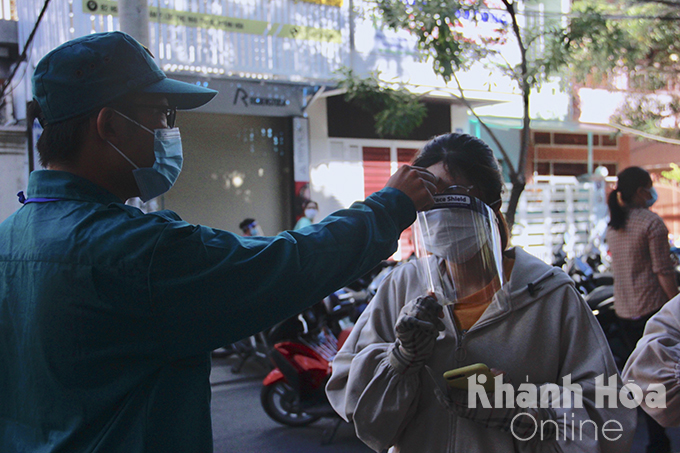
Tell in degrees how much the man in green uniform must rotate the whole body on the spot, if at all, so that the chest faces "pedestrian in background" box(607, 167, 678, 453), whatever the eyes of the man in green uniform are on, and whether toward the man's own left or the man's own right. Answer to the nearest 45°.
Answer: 0° — they already face them

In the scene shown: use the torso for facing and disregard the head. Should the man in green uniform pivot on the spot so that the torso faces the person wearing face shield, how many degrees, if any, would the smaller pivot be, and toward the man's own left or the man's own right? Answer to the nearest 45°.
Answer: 0° — they already face them

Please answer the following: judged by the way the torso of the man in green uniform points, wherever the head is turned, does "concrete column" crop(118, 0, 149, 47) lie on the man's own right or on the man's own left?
on the man's own left

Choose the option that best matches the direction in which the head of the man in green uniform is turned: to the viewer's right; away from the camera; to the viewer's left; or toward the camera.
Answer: to the viewer's right

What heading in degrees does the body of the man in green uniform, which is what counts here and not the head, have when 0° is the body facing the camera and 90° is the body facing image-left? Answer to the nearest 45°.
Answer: approximately 225°
